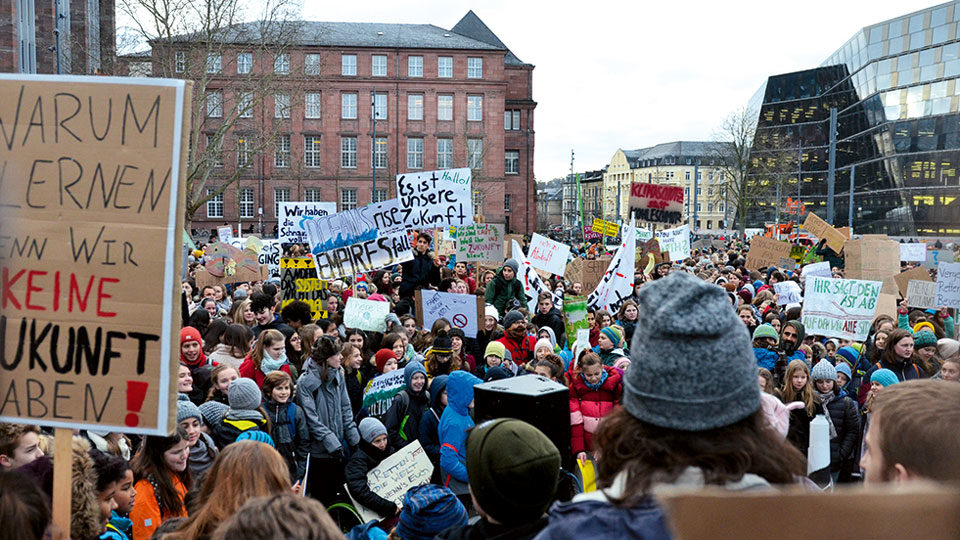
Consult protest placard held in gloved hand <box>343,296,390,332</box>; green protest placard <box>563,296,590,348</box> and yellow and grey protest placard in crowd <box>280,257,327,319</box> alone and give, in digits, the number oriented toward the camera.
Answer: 3

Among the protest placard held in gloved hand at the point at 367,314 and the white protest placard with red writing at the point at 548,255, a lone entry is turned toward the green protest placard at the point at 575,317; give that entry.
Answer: the white protest placard with red writing at the point at 548,255

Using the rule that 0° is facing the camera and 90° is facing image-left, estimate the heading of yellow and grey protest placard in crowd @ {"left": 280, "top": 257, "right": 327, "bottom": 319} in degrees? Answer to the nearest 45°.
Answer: approximately 0°

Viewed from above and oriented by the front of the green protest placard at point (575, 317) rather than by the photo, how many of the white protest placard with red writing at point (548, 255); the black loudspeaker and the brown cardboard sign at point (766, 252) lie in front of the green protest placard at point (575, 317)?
1

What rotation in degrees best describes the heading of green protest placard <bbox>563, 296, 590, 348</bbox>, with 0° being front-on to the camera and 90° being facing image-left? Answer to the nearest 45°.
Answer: approximately 0°

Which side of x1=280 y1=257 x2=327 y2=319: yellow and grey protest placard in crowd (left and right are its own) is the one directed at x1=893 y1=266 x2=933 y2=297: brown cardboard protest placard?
left

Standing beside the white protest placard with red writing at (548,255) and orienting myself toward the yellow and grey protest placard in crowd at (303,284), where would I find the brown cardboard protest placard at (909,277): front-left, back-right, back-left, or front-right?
back-left

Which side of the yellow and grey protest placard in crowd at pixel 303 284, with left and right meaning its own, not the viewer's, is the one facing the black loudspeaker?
front

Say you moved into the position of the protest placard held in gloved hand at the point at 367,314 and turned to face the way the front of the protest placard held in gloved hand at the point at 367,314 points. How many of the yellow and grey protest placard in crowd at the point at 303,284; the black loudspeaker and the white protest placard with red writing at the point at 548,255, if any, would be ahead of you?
1

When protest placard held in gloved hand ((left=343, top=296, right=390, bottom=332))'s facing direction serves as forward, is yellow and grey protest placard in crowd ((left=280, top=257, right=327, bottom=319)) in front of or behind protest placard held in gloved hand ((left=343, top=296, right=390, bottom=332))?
behind

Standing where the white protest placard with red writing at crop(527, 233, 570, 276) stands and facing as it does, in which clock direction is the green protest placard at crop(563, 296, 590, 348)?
the green protest placard at crop(563, 296, 590, 348) is roughly at 12 o'clock from the white protest placard with red writing at crop(527, 233, 570, 276).
